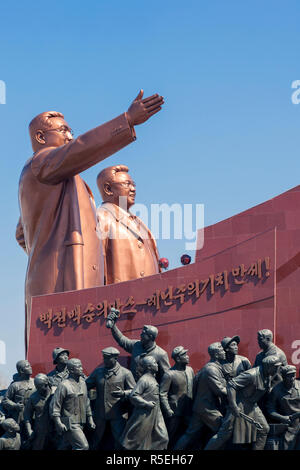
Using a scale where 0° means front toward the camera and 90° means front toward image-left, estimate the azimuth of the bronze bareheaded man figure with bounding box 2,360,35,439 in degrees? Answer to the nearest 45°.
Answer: approximately 315°

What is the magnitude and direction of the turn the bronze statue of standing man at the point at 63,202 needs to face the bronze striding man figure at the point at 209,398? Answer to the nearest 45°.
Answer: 0° — it already faces it

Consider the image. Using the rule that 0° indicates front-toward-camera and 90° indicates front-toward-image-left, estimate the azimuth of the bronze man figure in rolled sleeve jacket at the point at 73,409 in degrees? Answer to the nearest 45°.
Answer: approximately 315°

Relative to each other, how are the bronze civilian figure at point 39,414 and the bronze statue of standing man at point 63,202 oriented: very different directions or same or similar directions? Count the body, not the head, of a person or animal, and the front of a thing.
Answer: same or similar directions

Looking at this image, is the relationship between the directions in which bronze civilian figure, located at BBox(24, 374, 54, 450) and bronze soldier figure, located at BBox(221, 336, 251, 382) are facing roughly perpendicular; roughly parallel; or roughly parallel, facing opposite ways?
roughly parallel

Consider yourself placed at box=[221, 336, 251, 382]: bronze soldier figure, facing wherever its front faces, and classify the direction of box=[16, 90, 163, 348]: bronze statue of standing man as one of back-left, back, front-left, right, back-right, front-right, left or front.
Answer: back

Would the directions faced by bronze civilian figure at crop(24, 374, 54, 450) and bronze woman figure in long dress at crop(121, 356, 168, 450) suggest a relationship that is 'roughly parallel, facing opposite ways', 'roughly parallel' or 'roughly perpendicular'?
roughly parallel

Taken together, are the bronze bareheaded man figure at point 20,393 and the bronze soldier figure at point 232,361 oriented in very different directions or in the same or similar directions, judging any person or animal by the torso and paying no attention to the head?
same or similar directions

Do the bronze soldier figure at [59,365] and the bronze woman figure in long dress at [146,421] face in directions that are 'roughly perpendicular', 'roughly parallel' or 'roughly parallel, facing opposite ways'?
roughly parallel
